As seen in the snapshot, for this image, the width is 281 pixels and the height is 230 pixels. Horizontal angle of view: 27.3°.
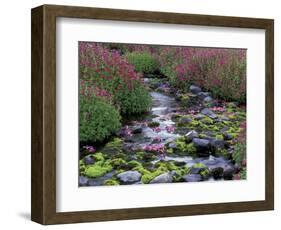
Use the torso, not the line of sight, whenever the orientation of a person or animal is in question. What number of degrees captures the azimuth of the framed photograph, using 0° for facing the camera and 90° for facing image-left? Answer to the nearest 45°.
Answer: approximately 315°
